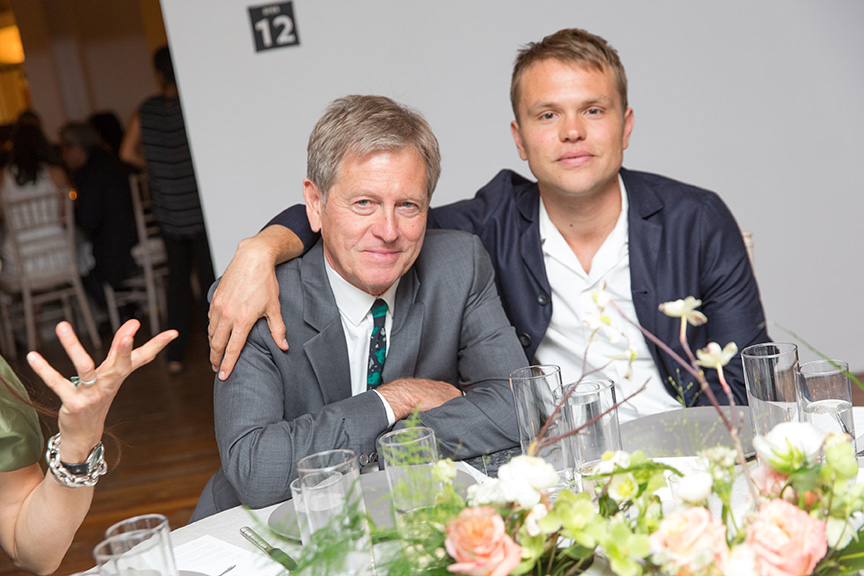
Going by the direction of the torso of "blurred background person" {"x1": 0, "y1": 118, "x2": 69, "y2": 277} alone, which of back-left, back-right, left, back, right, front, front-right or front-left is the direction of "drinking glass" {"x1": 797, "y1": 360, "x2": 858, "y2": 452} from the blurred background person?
back

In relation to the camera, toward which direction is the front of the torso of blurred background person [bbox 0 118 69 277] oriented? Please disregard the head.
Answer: away from the camera

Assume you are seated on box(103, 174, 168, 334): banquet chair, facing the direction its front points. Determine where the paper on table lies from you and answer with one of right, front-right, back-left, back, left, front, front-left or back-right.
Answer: back-left

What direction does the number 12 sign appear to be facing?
toward the camera

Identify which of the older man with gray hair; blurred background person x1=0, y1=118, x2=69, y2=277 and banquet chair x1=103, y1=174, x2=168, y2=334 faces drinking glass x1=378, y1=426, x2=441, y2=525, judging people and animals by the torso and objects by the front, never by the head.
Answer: the older man with gray hair

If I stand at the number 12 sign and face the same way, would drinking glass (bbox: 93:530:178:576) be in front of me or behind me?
in front

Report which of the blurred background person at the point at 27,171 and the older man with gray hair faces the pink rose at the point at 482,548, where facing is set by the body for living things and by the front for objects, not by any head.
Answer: the older man with gray hair

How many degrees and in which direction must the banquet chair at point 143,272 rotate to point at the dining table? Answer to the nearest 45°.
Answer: approximately 135° to its left

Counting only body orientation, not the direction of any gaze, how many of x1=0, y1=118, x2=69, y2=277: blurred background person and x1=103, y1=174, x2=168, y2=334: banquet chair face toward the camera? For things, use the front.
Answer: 0

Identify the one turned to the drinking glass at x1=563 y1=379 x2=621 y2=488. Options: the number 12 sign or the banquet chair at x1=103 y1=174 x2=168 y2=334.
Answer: the number 12 sign

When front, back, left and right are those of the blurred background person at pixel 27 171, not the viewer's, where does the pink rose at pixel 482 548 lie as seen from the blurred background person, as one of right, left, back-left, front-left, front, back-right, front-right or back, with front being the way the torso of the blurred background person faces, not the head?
back

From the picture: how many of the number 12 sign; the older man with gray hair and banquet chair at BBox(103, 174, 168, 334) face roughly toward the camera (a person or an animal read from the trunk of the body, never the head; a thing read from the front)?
2

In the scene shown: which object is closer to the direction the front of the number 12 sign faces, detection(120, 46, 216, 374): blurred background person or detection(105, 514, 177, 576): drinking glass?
the drinking glass

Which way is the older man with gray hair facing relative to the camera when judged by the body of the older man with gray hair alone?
toward the camera

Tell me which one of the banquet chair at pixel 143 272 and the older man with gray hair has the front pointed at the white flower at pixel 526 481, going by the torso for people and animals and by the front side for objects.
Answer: the older man with gray hair

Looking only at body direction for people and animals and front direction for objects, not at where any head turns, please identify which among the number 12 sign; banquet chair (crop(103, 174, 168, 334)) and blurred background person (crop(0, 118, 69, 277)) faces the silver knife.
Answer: the number 12 sign

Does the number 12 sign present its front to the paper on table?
yes
